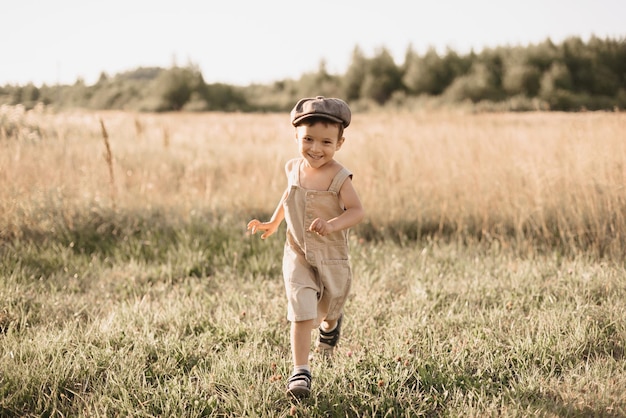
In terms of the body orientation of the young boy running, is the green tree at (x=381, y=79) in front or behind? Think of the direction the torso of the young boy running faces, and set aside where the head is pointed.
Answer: behind

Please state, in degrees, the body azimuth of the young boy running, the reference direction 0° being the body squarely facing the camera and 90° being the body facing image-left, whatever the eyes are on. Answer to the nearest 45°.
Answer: approximately 0°

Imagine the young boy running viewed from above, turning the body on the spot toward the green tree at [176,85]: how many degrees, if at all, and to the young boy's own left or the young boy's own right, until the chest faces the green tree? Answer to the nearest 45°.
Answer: approximately 180°

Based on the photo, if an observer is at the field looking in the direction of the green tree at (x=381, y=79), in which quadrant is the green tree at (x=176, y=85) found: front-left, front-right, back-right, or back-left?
front-left
